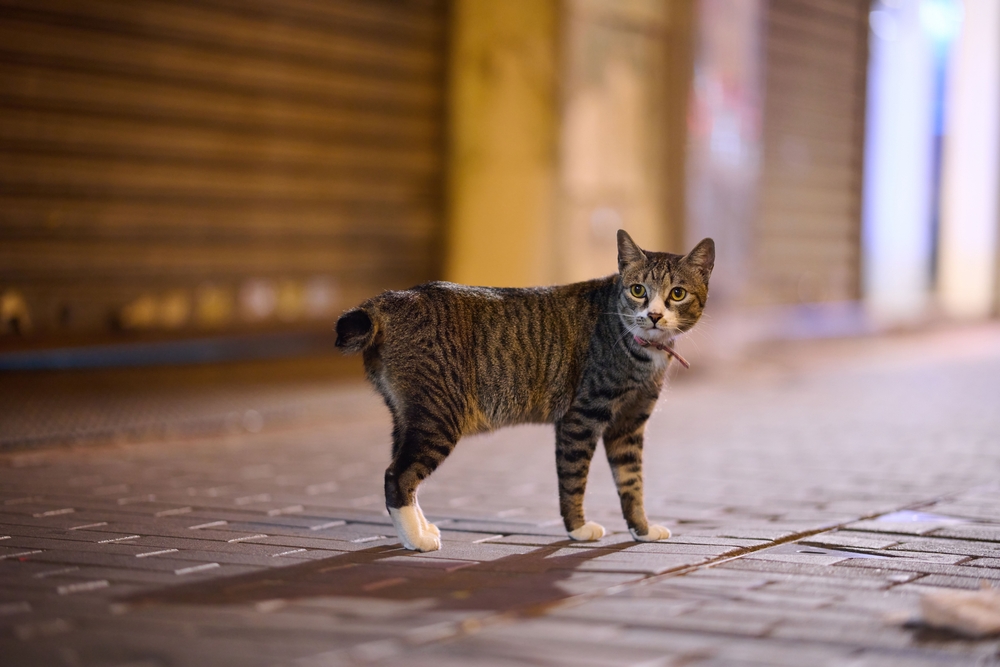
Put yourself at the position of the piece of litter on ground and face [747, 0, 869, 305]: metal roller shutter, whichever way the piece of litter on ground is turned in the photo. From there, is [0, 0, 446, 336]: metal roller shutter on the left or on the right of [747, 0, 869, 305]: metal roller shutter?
left

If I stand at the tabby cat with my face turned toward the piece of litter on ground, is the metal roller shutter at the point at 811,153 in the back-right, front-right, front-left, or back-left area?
back-left

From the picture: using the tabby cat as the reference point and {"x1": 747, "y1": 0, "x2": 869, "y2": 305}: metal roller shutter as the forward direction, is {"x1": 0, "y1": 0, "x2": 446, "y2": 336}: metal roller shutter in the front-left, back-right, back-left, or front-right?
front-left

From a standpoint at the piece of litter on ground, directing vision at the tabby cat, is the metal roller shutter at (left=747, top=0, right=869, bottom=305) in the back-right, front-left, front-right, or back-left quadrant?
front-right

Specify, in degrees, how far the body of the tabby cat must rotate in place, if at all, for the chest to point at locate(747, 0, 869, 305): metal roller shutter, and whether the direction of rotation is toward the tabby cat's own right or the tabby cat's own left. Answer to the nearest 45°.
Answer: approximately 90° to the tabby cat's own left

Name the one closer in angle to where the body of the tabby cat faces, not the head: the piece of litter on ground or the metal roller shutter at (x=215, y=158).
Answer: the piece of litter on ground

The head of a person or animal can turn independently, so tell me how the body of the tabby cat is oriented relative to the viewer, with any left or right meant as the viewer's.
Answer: facing to the right of the viewer
